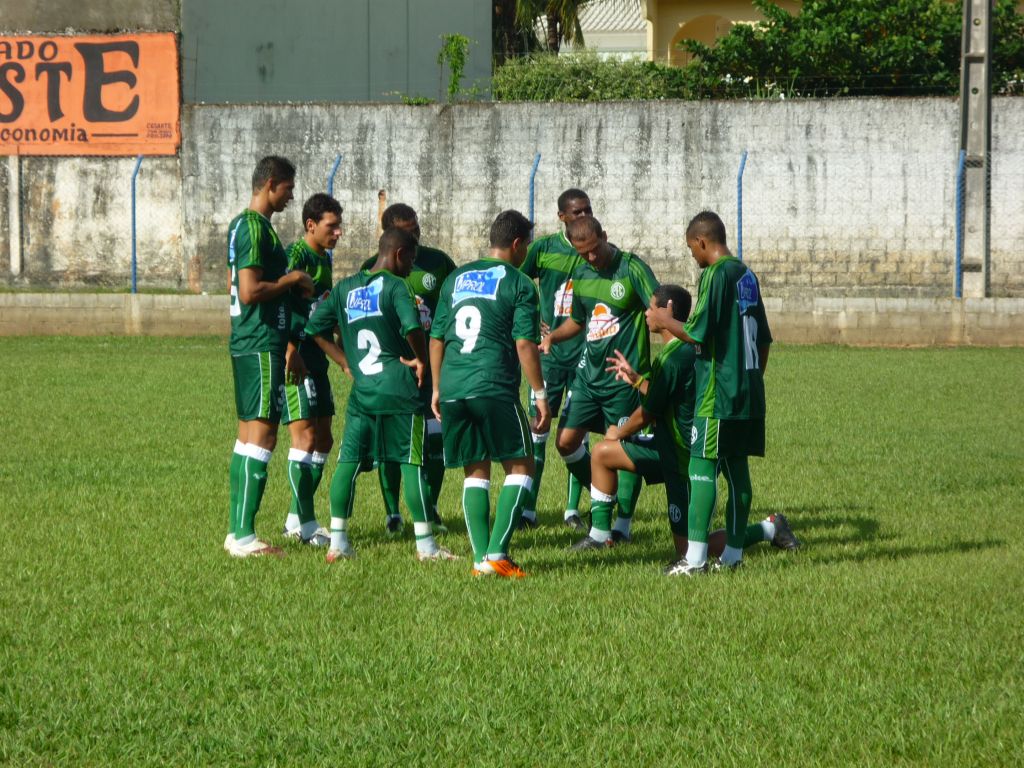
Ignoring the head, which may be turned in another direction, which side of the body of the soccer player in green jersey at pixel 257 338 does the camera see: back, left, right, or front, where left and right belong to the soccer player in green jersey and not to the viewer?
right

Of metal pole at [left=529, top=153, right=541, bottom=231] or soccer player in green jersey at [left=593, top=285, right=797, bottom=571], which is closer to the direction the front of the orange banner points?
the soccer player in green jersey

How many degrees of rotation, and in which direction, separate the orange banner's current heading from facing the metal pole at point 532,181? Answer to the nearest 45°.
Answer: approximately 45° to its left

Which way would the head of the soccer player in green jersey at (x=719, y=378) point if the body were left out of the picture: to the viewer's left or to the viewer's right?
to the viewer's left

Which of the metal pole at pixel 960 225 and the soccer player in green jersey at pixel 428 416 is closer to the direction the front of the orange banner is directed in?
the soccer player in green jersey

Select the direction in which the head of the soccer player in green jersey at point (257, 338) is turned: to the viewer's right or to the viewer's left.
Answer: to the viewer's right

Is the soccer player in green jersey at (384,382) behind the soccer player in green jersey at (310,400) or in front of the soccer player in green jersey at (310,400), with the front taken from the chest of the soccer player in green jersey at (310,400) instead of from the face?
in front

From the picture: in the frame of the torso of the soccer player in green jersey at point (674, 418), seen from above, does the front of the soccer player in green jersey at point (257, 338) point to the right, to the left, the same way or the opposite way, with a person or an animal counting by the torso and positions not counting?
the opposite way

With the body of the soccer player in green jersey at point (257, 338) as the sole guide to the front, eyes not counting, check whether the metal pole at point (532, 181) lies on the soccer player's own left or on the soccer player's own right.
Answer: on the soccer player's own left

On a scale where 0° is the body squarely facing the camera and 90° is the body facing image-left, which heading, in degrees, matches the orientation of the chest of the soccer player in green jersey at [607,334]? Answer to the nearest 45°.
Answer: approximately 45°

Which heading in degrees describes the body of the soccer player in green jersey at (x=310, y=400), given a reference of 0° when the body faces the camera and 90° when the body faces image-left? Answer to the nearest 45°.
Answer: approximately 315°

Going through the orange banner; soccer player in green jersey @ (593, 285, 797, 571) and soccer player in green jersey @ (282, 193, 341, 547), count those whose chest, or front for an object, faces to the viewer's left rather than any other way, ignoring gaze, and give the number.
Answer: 1

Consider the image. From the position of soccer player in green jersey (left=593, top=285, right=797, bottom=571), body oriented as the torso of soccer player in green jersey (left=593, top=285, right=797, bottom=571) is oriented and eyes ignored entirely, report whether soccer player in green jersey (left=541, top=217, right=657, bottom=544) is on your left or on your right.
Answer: on your right

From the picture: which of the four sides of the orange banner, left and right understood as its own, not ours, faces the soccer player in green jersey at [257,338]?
front

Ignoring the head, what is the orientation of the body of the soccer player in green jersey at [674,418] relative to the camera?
to the viewer's left
